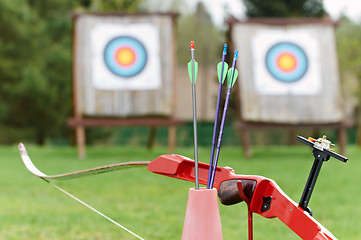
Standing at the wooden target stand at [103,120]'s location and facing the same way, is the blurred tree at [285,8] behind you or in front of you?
behind

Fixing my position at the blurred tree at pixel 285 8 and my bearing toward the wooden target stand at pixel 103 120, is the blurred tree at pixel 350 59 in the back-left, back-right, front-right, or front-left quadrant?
back-left

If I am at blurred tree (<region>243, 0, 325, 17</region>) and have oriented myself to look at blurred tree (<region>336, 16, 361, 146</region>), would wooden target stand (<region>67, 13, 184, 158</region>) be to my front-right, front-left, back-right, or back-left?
back-right

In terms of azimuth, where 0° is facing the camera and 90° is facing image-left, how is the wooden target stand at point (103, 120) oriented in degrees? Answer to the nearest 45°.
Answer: approximately 0°

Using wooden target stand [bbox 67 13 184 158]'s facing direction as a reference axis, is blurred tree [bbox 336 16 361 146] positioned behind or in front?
behind
